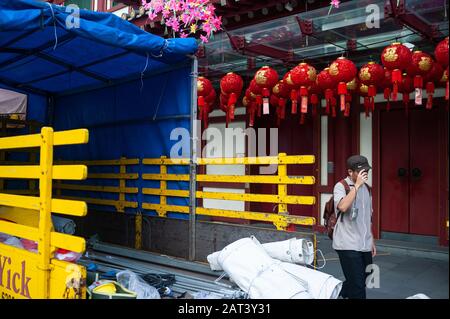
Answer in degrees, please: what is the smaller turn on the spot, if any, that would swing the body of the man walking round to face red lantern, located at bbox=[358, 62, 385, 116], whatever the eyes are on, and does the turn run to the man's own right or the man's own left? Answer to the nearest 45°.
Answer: approximately 135° to the man's own left

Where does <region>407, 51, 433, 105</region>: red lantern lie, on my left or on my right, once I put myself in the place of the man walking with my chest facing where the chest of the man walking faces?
on my left
